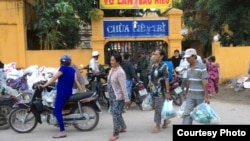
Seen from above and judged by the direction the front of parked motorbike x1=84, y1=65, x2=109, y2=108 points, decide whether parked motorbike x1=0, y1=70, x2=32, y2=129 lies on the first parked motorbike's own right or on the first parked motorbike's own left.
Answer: on the first parked motorbike's own right

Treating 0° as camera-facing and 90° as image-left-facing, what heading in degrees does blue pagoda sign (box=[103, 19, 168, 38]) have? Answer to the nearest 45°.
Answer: approximately 0°

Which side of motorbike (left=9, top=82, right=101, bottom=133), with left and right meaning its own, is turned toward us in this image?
left

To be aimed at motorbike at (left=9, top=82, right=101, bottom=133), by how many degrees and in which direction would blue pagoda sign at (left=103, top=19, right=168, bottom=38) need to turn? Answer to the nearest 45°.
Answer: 0° — it already faces it
